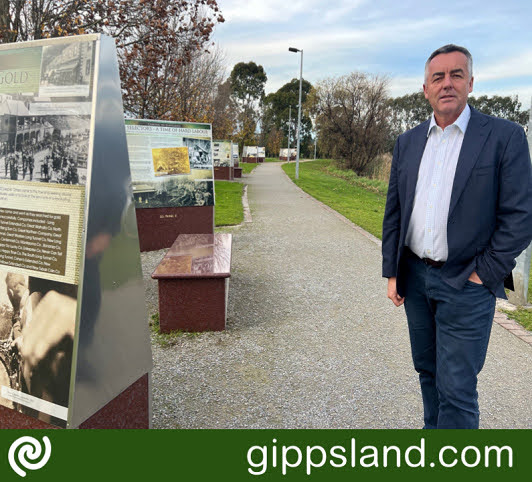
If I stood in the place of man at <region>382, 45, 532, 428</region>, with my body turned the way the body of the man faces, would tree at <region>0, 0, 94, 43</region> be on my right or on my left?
on my right

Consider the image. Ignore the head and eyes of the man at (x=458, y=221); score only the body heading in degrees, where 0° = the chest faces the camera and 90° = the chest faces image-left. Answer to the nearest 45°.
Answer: approximately 45°

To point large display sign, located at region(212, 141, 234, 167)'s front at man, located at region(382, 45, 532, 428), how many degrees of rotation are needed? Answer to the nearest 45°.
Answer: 0° — it already faces them

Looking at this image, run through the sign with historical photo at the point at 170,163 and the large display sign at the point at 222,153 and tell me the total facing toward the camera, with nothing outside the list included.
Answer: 2

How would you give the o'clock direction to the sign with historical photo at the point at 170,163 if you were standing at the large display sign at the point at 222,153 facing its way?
The sign with historical photo is roughly at 12 o'clock from the large display sign.

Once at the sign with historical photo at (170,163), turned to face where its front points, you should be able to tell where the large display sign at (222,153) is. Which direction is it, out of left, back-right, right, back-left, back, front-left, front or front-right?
back

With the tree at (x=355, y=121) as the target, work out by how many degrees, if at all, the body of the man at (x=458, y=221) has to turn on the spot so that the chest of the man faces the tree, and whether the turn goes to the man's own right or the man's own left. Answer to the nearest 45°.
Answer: approximately 135° to the man's own right

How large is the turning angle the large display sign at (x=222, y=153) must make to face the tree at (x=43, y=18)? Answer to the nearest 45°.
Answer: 0° — it already faces it

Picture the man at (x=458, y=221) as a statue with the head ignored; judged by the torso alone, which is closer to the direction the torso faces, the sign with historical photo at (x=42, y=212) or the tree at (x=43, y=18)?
the sign with historical photo

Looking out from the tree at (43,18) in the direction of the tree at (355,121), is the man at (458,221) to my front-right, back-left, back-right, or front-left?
back-right
